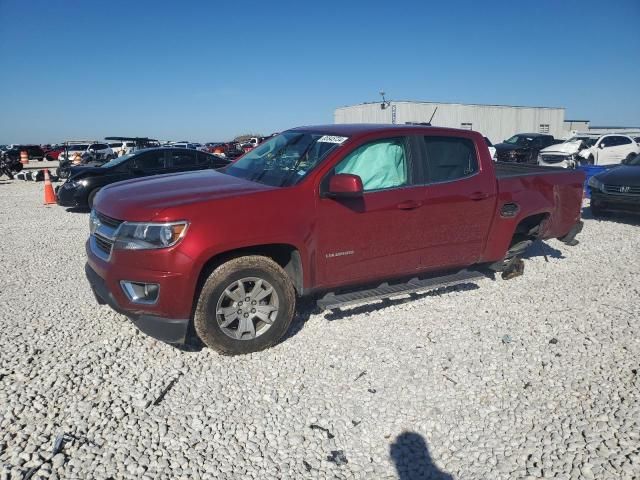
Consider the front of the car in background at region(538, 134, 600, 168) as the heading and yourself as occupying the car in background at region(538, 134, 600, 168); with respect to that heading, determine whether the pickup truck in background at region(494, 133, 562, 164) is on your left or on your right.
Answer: on your right

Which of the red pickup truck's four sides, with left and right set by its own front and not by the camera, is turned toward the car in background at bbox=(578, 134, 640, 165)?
back

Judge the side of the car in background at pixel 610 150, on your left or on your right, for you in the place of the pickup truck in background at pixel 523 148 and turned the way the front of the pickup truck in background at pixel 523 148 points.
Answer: on your left

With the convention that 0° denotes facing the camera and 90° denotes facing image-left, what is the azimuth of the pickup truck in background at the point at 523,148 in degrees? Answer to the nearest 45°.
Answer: approximately 45°

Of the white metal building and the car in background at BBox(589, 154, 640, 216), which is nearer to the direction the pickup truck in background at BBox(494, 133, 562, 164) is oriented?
the car in background

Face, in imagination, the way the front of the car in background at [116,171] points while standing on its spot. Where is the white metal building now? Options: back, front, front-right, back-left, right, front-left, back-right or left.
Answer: back

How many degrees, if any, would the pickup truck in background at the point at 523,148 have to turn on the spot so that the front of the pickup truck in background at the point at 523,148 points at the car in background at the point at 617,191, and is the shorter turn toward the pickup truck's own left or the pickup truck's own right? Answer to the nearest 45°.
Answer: approximately 45° to the pickup truck's own left
